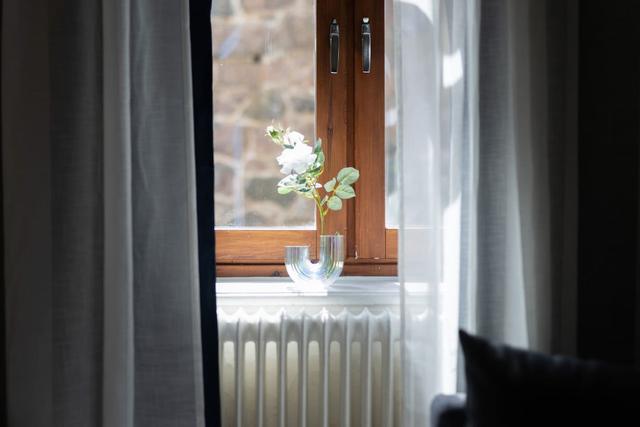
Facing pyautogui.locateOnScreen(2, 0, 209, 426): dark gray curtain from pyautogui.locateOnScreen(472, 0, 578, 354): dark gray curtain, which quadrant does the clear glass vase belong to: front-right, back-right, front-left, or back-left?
front-right

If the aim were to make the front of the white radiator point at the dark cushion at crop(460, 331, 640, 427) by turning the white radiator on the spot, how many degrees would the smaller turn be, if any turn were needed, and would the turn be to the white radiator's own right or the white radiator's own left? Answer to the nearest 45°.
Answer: approximately 45° to the white radiator's own left

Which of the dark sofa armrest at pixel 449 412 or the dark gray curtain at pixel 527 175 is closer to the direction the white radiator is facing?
the dark sofa armrest

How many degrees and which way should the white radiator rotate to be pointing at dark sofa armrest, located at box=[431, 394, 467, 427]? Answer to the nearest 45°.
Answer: approximately 45° to its left

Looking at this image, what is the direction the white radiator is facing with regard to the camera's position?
facing the viewer

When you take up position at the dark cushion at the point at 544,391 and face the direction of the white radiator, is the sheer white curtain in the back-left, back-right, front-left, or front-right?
front-right
